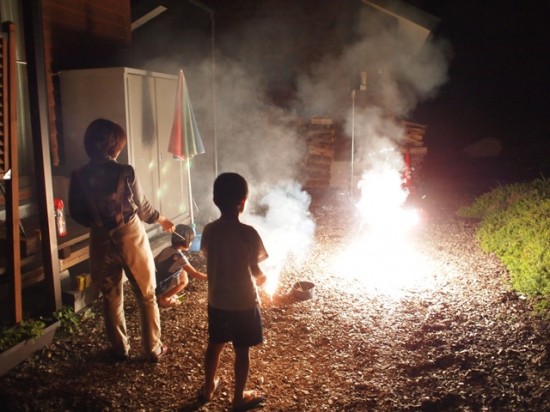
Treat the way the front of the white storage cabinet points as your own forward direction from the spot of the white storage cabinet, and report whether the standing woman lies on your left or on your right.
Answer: on your right

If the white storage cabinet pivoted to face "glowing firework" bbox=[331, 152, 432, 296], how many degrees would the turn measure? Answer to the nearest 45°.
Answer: approximately 45° to its left

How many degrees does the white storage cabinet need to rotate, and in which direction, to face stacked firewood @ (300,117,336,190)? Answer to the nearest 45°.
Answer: approximately 90° to its left

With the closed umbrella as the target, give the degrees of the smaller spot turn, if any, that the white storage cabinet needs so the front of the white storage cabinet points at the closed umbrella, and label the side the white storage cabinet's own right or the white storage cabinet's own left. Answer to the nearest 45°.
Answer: approximately 45° to the white storage cabinet's own left

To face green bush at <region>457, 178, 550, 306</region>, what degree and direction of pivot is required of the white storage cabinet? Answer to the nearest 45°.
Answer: approximately 45° to its left

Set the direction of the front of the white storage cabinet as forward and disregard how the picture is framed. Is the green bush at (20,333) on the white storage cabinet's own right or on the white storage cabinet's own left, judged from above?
on the white storage cabinet's own right

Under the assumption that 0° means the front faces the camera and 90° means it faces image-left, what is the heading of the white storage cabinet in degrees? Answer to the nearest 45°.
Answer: approximately 315°

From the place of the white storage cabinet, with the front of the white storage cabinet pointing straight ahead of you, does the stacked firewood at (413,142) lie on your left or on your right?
on your left

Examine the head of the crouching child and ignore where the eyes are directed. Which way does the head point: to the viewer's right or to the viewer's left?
to the viewer's right
